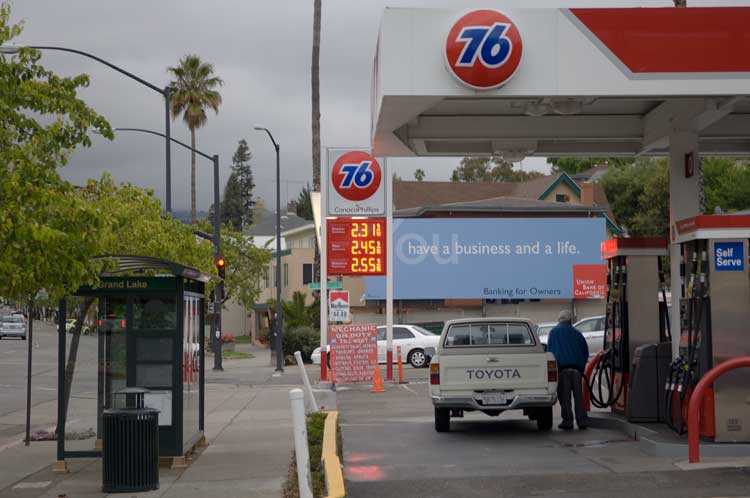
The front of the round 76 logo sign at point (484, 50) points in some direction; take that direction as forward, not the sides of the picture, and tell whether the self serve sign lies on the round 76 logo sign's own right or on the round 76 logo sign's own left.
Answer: on the round 76 logo sign's own left

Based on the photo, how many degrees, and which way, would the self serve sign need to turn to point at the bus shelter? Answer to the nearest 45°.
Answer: approximately 90° to its right

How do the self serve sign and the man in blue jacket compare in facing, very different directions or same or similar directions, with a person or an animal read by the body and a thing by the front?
very different directions

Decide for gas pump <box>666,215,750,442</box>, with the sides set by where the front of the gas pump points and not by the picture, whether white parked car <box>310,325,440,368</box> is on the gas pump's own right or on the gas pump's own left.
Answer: on the gas pump's own right

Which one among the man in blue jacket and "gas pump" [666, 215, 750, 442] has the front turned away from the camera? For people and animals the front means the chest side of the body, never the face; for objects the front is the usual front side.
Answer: the man in blue jacket

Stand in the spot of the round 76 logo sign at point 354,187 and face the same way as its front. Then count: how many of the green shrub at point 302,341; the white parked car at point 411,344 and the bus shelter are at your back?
2

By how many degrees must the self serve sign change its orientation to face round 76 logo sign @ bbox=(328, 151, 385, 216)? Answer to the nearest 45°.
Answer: approximately 135° to its right

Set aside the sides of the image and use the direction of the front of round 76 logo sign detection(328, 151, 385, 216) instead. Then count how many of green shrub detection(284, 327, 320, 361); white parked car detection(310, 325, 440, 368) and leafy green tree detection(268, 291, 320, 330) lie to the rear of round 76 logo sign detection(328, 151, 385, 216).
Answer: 3

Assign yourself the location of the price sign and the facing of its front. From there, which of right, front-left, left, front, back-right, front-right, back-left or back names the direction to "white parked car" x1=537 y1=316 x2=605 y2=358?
back-left
